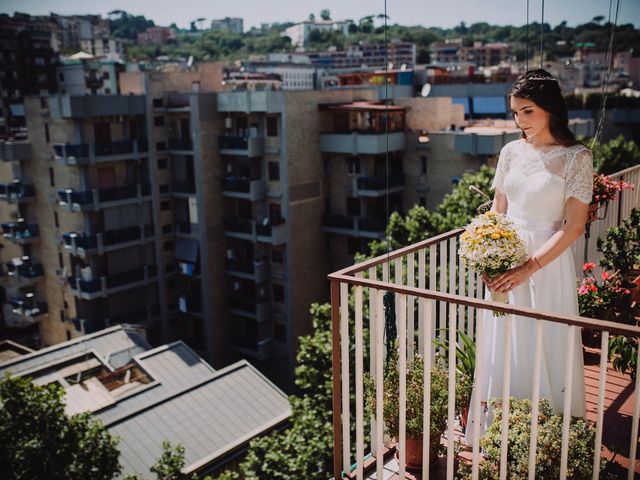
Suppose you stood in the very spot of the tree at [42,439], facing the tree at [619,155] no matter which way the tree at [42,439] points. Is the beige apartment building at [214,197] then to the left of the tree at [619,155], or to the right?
left

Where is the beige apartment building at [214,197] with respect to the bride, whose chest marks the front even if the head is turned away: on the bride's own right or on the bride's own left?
on the bride's own right

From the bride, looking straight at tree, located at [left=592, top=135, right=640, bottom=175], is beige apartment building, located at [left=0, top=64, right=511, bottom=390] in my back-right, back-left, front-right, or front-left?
front-left

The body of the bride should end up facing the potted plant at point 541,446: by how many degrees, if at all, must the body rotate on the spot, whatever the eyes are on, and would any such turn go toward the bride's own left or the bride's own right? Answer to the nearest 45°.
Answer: approximately 45° to the bride's own left

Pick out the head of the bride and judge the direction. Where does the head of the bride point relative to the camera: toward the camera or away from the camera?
toward the camera

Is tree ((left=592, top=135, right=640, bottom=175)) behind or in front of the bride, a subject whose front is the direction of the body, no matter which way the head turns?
behind
